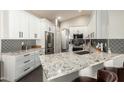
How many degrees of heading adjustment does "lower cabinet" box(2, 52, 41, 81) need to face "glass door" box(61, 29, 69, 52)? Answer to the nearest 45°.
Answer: approximately 45° to its left

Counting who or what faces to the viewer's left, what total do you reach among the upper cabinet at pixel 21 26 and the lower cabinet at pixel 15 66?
0

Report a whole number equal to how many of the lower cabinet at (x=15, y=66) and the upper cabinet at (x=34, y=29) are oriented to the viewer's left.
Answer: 0

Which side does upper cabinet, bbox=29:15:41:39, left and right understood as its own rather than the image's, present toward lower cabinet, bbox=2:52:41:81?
right

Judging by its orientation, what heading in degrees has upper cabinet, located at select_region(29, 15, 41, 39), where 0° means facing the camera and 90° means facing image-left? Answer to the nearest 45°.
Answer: approximately 315°

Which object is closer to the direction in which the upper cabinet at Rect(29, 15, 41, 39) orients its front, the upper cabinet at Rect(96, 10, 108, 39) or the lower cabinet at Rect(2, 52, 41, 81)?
the upper cabinet

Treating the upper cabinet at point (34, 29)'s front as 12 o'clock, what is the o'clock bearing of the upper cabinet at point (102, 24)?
the upper cabinet at point (102, 24) is roughly at 11 o'clock from the upper cabinet at point (34, 29).
